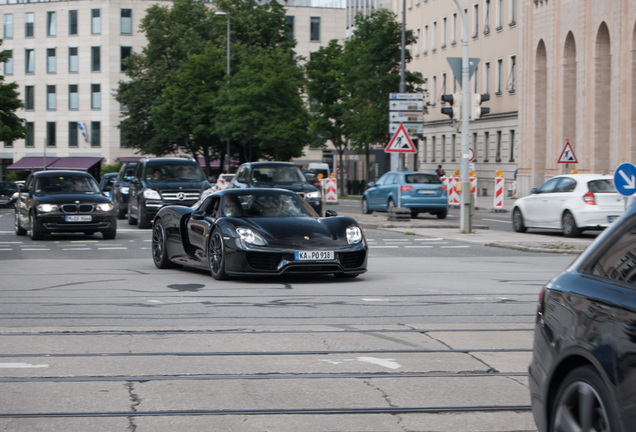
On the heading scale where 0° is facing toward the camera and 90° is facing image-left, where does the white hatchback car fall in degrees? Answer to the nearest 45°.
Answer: approximately 135°

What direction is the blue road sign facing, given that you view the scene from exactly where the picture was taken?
facing the viewer

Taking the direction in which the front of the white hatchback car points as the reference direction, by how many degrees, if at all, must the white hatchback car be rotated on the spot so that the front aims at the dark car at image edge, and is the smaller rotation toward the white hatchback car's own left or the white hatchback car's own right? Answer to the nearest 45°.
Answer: approximately 135° to the white hatchback car's own left

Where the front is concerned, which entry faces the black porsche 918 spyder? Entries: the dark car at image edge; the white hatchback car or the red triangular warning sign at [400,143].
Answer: the red triangular warning sign

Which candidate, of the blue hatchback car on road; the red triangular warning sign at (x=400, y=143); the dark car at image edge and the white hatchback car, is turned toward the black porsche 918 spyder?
the red triangular warning sign

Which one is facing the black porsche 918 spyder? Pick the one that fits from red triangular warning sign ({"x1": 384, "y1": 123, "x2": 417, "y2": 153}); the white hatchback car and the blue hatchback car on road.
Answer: the red triangular warning sign

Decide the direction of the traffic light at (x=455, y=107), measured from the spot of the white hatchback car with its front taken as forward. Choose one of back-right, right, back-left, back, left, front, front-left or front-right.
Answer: front-left

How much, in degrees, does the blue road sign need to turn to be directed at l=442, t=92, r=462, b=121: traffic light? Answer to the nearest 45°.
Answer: approximately 135° to its right

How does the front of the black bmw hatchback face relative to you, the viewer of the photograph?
facing the viewer and to the right of the viewer
